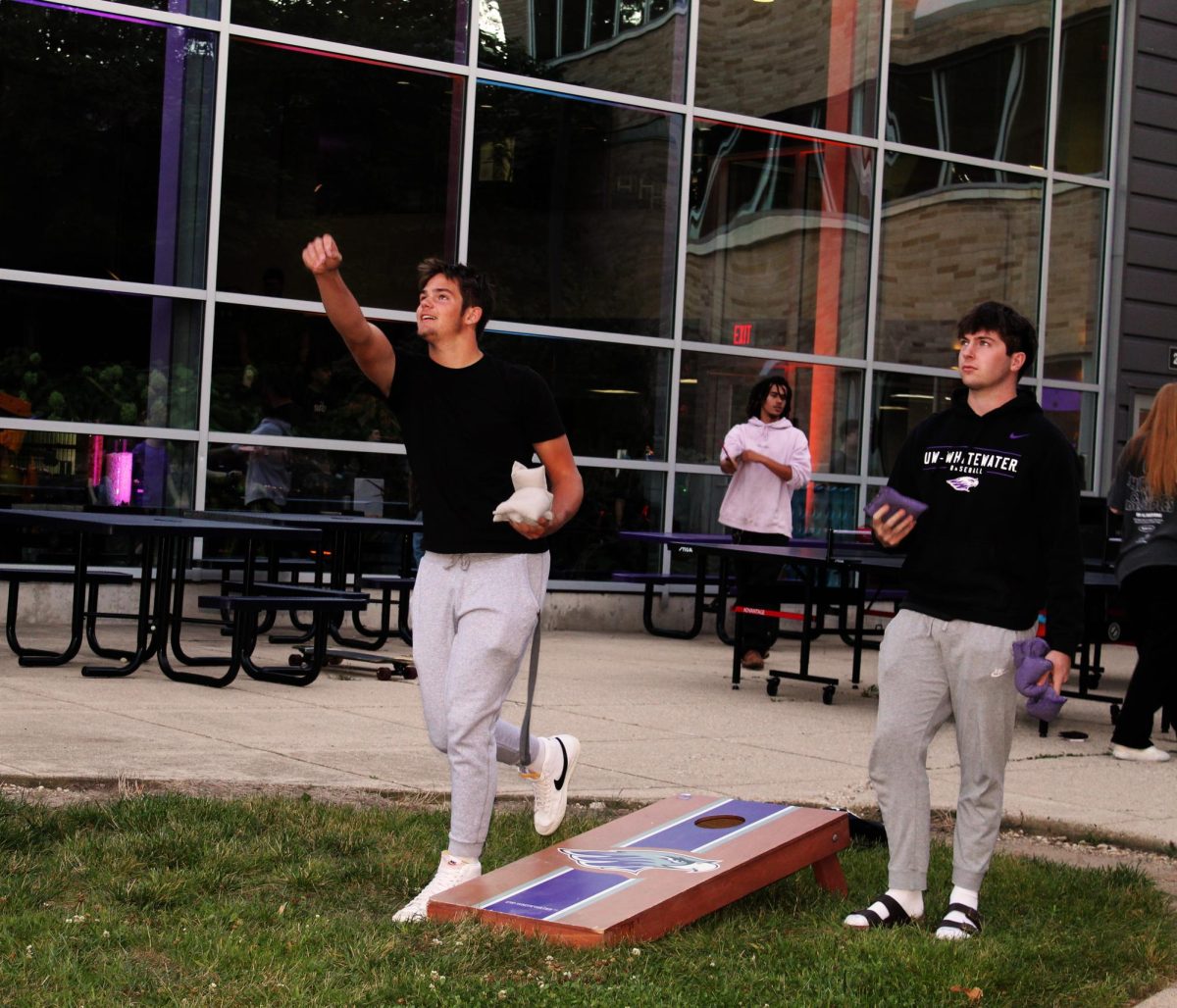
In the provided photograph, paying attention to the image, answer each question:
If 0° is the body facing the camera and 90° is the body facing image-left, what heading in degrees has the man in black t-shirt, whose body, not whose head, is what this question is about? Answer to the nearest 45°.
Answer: approximately 45°

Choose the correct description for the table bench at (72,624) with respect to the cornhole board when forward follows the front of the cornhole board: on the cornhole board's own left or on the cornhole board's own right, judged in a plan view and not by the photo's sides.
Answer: on the cornhole board's own right

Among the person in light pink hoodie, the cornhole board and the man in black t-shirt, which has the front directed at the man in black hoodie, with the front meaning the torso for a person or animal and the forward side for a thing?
the person in light pink hoodie

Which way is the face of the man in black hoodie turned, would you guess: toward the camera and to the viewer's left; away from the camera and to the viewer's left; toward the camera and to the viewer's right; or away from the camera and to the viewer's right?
toward the camera and to the viewer's left

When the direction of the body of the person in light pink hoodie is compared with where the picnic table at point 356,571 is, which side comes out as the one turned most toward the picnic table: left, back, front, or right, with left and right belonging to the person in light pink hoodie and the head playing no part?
right

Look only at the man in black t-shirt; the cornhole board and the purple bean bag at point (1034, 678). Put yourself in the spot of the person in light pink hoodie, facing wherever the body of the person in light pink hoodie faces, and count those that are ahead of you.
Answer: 3

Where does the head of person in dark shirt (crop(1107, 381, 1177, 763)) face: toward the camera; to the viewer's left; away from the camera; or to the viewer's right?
away from the camera

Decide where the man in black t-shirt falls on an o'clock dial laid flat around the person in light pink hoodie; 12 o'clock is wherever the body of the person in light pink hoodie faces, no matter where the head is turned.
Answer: The man in black t-shirt is roughly at 12 o'clock from the person in light pink hoodie.

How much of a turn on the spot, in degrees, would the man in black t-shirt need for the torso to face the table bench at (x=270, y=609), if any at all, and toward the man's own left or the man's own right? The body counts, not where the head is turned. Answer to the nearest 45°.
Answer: approximately 135° to the man's own right

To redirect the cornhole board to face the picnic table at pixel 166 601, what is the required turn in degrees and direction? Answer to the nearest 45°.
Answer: approximately 90° to its right

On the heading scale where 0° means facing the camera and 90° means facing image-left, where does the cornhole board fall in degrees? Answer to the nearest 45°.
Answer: approximately 45°

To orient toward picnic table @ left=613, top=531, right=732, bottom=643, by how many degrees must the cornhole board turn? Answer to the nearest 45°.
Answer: approximately 135° to its right
